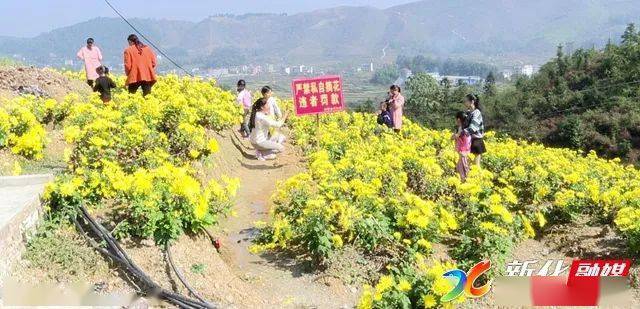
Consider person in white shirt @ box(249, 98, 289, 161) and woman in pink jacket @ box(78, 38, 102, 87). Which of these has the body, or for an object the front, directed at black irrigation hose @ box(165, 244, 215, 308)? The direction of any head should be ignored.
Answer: the woman in pink jacket

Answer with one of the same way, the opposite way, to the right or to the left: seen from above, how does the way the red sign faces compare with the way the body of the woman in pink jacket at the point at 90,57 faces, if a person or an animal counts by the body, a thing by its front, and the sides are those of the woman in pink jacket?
the same way

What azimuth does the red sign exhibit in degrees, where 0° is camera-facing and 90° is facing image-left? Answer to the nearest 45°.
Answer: approximately 0°

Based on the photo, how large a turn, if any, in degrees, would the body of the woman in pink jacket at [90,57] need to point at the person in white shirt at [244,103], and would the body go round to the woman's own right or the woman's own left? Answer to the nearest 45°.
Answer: approximately 45° to the woman's own left

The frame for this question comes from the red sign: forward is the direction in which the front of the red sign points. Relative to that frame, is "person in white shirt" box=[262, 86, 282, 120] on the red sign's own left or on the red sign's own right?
on the red sign's own right

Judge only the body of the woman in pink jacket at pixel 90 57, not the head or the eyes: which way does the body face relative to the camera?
toward the camera

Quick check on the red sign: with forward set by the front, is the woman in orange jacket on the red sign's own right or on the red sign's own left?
on the red sign's own right

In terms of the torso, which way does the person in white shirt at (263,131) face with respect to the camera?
to the viewer's right

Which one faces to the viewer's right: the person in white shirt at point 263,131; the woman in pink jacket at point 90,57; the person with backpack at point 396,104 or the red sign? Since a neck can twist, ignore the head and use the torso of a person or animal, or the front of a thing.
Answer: the person in white shirt

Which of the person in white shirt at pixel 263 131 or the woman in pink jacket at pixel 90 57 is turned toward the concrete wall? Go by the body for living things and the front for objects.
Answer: the woman in pink jacket
